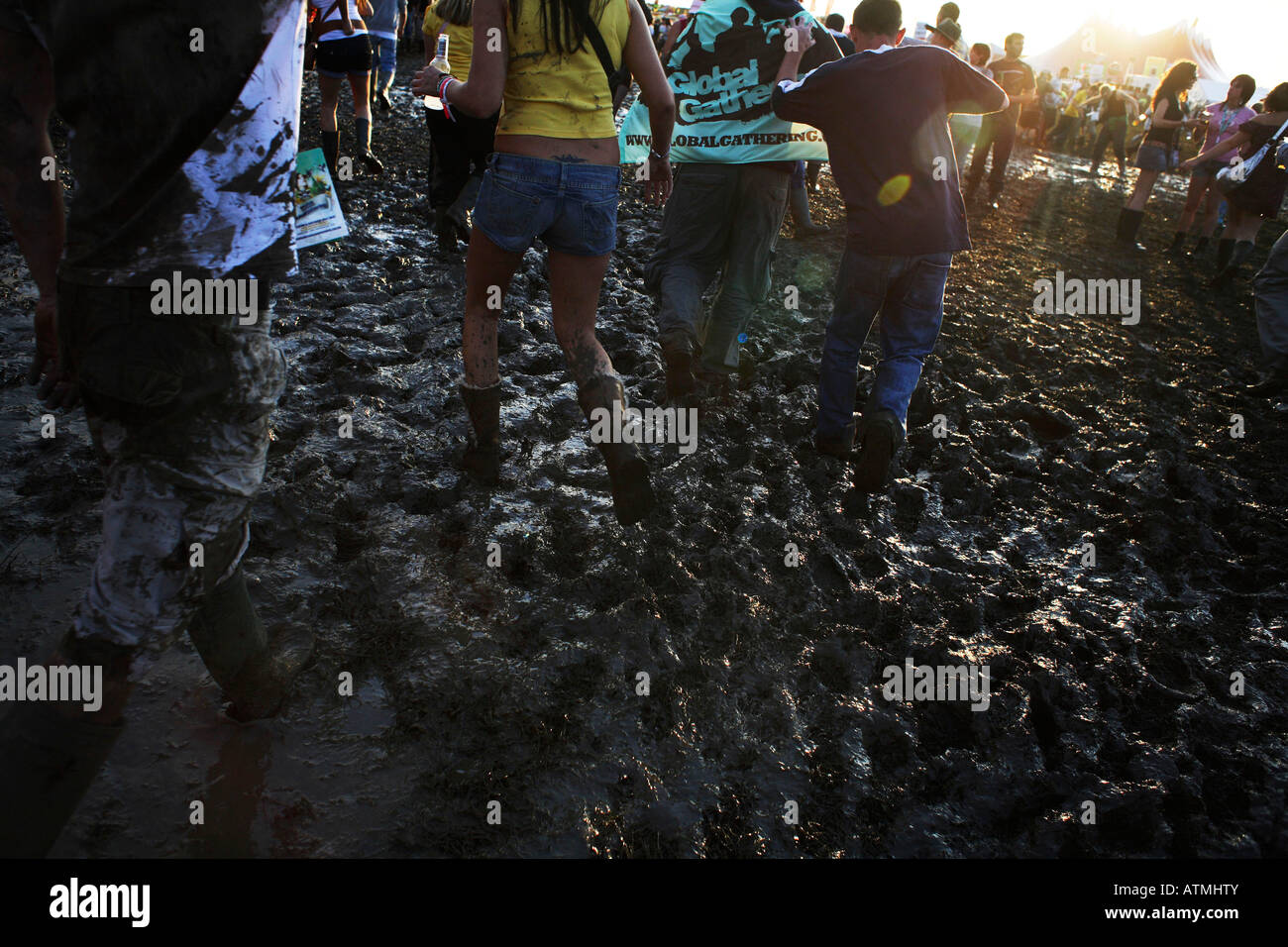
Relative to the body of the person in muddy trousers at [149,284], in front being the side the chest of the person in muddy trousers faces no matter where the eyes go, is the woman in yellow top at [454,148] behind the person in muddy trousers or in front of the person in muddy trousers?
in front

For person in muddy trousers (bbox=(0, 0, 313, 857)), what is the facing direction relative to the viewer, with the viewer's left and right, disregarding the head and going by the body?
facing away from the viewer and to the right of the viewer

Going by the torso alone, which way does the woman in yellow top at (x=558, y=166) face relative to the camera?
away from the camera

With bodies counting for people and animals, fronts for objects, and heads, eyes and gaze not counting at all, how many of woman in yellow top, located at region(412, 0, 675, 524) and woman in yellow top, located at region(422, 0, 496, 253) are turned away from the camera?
2

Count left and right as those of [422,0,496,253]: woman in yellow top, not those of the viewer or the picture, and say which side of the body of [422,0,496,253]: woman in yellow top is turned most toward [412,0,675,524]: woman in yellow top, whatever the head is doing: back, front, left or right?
back

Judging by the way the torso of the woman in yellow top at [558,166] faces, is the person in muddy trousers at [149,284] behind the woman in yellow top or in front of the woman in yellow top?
behind

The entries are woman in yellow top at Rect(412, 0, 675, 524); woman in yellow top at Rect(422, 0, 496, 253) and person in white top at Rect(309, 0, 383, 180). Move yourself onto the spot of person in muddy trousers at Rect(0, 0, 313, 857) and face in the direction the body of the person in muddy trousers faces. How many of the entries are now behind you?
0

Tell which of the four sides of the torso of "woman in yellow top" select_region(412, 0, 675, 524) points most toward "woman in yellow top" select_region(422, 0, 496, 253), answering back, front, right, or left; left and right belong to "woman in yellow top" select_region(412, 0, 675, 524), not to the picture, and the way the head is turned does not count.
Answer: front

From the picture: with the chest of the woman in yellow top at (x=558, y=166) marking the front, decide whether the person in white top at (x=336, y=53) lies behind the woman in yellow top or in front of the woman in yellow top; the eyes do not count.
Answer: in front

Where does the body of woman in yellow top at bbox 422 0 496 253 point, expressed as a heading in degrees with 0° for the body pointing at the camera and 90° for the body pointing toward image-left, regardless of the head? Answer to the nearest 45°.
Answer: approximately 180°

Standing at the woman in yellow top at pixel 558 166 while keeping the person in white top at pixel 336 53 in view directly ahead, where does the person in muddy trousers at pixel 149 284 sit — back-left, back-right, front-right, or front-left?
back-left

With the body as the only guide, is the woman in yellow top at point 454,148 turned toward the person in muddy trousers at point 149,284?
no

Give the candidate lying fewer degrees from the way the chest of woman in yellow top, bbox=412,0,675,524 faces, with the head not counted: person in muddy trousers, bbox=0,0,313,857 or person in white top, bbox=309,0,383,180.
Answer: the person in white top
